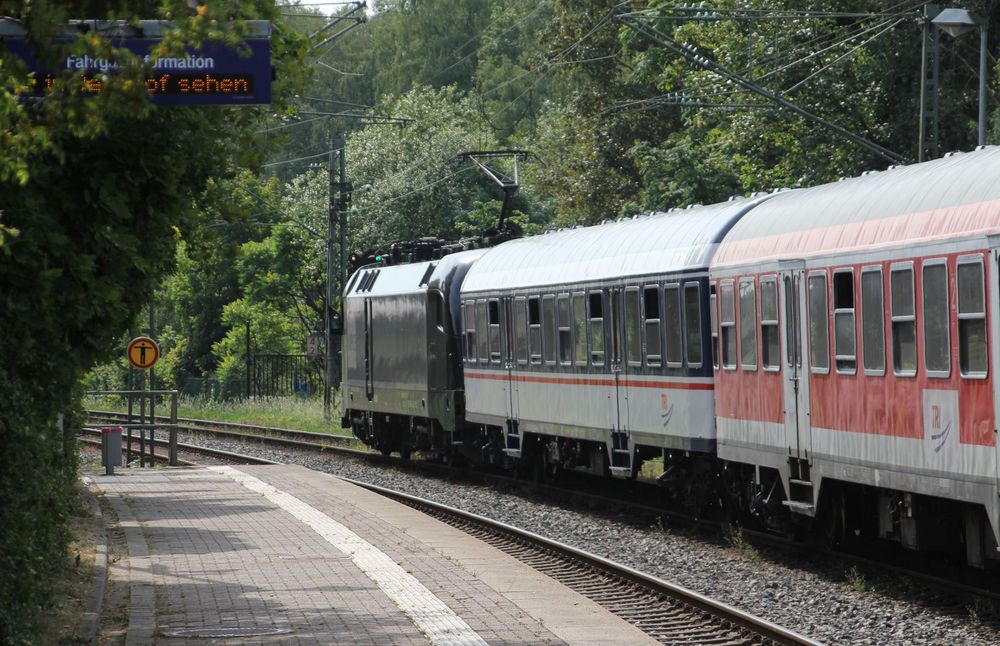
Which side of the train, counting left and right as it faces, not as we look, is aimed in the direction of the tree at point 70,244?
left

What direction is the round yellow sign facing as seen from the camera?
toward the camera

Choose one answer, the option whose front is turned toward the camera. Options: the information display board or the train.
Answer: the information display board

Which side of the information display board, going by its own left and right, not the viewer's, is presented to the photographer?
front

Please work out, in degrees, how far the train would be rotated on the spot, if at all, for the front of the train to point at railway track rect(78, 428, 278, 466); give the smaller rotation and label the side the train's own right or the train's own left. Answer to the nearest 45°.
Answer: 0° — it already faces it

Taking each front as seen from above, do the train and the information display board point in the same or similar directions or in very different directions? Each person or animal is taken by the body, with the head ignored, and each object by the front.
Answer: very different directions

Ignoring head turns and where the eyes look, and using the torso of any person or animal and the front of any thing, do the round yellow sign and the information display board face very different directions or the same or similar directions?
same or similar directions

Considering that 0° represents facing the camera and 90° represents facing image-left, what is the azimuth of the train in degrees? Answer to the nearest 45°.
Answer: approximately 135°

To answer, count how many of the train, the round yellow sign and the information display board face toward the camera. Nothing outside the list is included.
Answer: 2

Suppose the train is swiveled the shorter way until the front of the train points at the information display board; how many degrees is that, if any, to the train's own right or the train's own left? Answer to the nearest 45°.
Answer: approximately 90° to the train's own left

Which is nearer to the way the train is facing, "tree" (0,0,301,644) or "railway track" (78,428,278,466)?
the railway track
